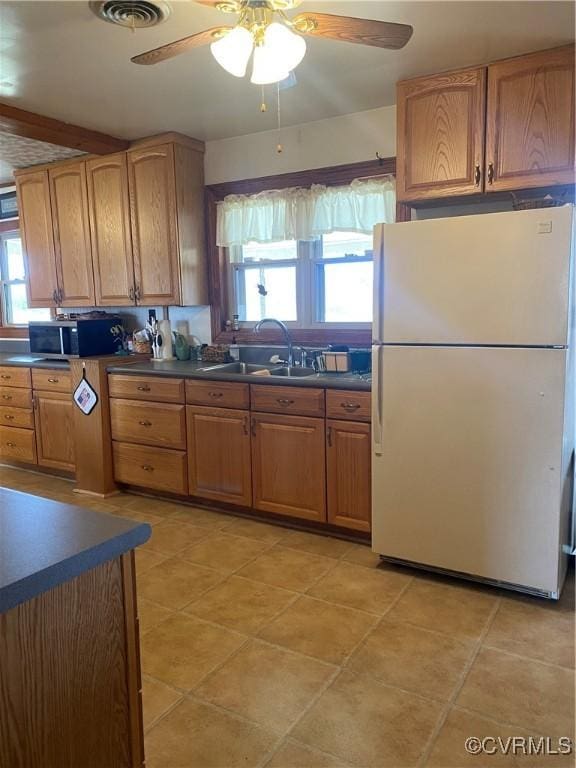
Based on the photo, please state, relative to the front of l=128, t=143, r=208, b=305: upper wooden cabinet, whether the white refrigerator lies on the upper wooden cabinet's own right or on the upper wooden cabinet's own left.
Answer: on the upper wooden cabinet's own left

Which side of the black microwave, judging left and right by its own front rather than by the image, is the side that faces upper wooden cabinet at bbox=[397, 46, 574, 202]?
left

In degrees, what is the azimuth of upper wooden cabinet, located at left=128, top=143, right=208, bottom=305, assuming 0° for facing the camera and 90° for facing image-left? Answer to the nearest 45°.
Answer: approximately 45°

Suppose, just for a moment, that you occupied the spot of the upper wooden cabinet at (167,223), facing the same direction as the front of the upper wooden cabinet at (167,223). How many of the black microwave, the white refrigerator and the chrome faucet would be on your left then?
2

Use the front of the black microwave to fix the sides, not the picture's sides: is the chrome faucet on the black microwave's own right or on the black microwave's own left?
on the black microwave's own left

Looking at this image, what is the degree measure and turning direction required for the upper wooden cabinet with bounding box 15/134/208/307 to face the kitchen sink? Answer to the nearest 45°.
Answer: approximately 90° to its left

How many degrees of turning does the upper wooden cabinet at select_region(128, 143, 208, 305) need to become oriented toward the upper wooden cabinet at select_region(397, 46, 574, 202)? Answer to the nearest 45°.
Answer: approximately 90° to its left

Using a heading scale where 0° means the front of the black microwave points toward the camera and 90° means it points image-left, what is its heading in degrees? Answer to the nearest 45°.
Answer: approximately 45°

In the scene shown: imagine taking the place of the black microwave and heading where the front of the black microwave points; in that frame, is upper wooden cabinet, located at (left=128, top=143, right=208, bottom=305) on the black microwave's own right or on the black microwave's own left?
on the black microwave's own left
